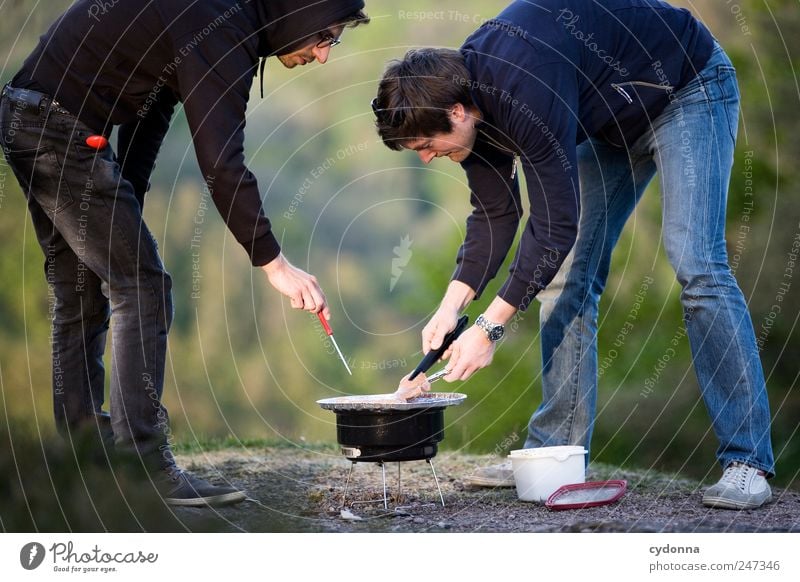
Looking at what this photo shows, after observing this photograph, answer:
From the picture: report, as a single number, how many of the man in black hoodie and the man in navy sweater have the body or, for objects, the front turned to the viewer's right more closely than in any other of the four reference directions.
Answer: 1

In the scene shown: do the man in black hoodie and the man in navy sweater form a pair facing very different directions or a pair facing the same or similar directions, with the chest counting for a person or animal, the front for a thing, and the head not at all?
very different directions

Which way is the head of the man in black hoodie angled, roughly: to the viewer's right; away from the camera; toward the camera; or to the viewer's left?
to the viewer's right

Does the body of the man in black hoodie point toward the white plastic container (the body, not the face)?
yes

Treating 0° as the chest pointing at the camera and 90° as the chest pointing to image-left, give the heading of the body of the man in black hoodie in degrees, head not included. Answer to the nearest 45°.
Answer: approximately 270°

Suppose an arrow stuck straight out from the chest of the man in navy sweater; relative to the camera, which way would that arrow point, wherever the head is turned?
to the viewer's left
